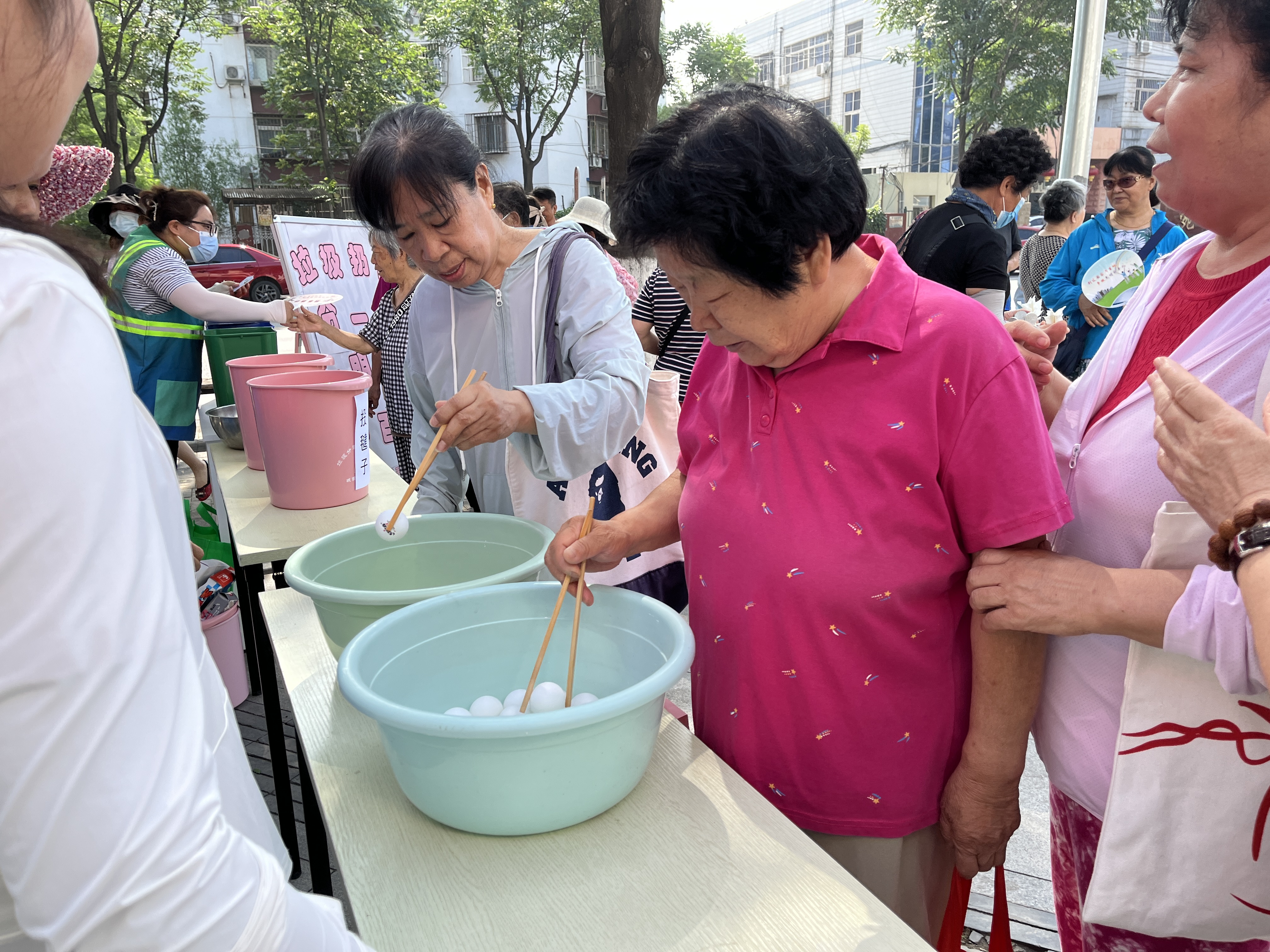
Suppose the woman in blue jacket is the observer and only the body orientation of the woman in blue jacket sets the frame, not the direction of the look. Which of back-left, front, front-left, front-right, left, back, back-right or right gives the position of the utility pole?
back

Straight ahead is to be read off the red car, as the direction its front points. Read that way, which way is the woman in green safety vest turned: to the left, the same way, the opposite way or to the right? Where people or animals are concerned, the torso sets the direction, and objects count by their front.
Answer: the opposite way

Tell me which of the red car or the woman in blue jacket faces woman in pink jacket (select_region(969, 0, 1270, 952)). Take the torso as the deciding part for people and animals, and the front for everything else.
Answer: the woman in blue jacket

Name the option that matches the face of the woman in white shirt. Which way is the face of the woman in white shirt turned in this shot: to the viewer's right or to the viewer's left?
to the viewer's right

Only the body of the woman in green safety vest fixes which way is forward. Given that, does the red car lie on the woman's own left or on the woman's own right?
on the woman's own left

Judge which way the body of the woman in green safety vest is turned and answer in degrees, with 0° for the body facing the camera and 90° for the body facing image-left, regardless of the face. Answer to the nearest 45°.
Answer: approximately 270°

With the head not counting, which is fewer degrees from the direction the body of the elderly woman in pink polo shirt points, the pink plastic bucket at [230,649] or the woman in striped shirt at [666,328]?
the pink plastic bucket

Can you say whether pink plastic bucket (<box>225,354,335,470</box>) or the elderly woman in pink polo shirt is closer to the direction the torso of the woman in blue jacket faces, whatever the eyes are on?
the elderly woman in pink polo shirt

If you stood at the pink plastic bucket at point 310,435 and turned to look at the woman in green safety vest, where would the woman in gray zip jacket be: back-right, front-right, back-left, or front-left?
back-right

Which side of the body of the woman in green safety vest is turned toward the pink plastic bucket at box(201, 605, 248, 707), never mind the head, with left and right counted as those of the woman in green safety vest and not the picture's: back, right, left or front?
right
